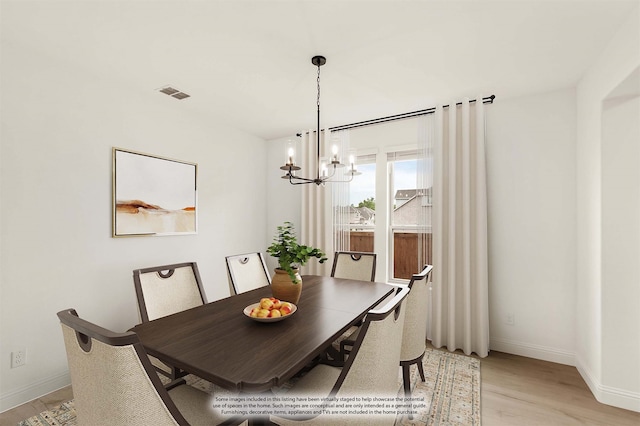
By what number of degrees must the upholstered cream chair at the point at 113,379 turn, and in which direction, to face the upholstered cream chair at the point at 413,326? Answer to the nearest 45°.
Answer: approximately 45° to its right

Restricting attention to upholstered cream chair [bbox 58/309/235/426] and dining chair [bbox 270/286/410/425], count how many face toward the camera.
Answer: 0

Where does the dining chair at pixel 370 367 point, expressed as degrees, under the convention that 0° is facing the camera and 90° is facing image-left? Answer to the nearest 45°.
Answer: approximately 135°

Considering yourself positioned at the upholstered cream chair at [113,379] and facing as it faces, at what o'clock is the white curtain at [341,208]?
The white curtain is roughly at 12 o'clock from the upholstered cream chair.

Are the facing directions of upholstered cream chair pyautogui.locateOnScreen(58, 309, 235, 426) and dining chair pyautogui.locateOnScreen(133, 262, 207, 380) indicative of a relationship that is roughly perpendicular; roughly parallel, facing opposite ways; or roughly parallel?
roughly perpendicular

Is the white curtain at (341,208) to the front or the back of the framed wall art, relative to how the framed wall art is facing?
to the front

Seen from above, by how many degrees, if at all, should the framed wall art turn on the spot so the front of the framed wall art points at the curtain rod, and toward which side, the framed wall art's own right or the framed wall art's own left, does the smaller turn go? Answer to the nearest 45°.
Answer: approximately 45° to the framed wall art's own left

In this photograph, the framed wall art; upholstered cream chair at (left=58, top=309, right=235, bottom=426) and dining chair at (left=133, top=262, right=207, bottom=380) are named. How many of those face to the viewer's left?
0

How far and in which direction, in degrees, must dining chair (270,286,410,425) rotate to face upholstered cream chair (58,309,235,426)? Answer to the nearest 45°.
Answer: approximately 90° to its left

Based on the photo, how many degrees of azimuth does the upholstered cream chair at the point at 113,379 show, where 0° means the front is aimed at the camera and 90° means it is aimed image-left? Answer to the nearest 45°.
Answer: approximately 225°

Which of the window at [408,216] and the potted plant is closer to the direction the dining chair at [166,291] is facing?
the potted plant

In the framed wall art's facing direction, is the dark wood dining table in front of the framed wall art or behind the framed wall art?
in front

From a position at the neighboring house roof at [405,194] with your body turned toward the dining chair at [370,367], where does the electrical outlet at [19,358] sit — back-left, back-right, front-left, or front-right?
front-right

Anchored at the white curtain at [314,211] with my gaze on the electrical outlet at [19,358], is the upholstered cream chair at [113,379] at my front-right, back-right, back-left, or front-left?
front-left

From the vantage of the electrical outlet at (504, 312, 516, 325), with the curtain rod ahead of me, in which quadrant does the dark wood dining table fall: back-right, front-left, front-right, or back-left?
front-left

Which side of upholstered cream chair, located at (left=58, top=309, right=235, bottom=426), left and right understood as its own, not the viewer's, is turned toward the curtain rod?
front
